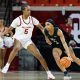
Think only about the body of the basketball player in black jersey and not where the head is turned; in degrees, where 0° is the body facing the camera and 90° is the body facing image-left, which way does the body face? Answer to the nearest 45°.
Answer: approximately 45°
